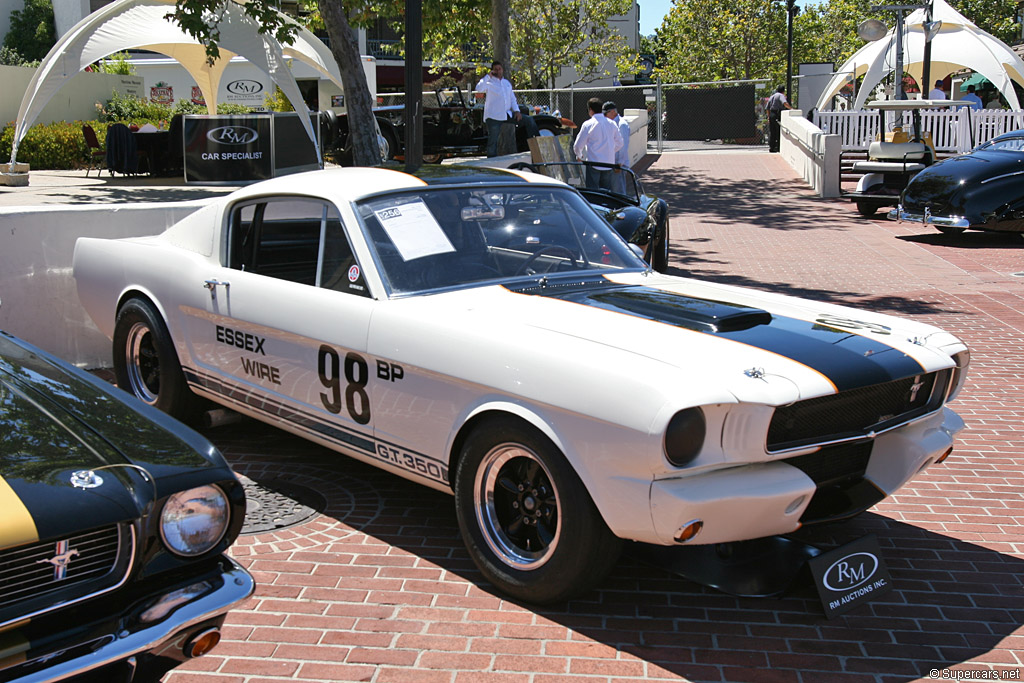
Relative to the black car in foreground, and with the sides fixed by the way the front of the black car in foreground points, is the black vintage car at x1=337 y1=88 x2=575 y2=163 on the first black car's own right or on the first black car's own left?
on the first black car's own left

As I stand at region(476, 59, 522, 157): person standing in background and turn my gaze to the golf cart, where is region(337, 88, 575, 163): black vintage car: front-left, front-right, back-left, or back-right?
back-left

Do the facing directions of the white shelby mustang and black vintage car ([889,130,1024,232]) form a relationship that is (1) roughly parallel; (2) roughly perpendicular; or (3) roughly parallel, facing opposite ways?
roughly perpendicular

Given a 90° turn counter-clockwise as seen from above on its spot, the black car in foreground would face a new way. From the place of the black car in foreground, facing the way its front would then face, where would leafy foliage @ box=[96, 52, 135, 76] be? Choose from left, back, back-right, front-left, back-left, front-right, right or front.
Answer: front-left

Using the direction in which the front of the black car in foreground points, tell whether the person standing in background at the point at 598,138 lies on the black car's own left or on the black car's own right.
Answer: on the black car's own left

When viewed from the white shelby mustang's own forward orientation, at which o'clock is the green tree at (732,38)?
The green tree is roughly at 8 o'clock from the white shelby mustang.
